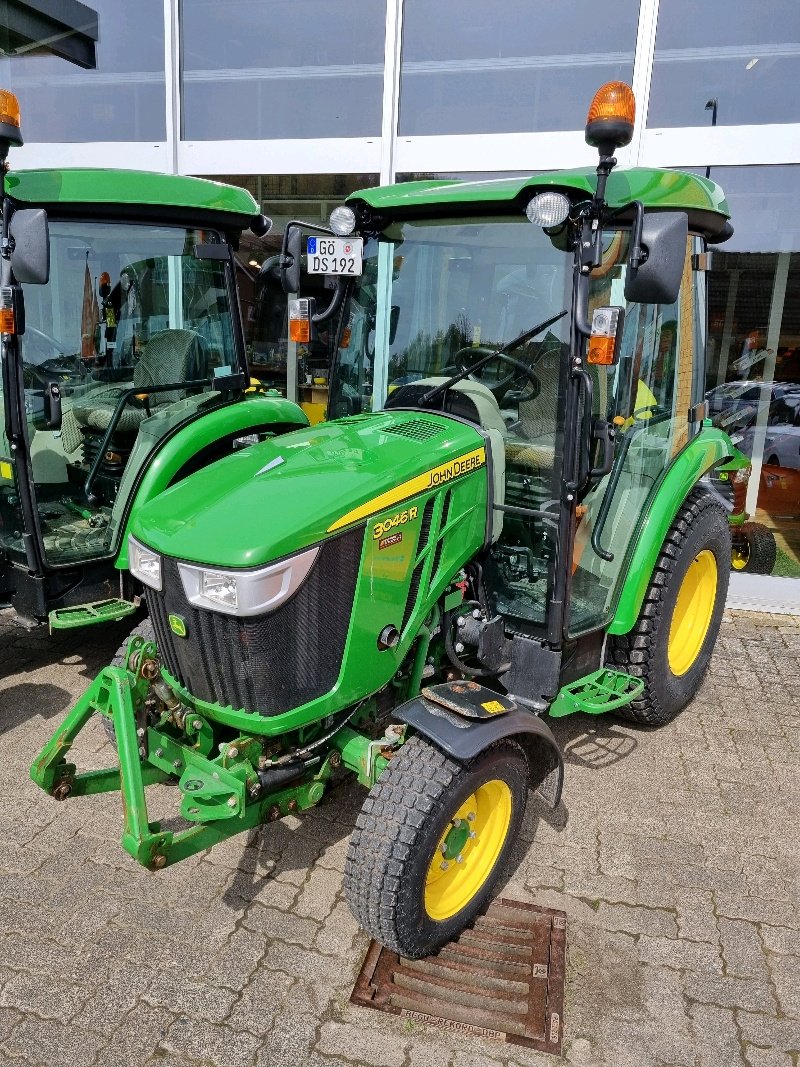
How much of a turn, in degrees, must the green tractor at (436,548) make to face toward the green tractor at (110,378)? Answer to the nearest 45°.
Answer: approximately 90° to its right

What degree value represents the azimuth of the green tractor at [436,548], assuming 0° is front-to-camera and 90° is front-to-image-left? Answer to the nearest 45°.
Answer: approximately 45°

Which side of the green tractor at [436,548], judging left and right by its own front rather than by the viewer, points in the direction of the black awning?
right
